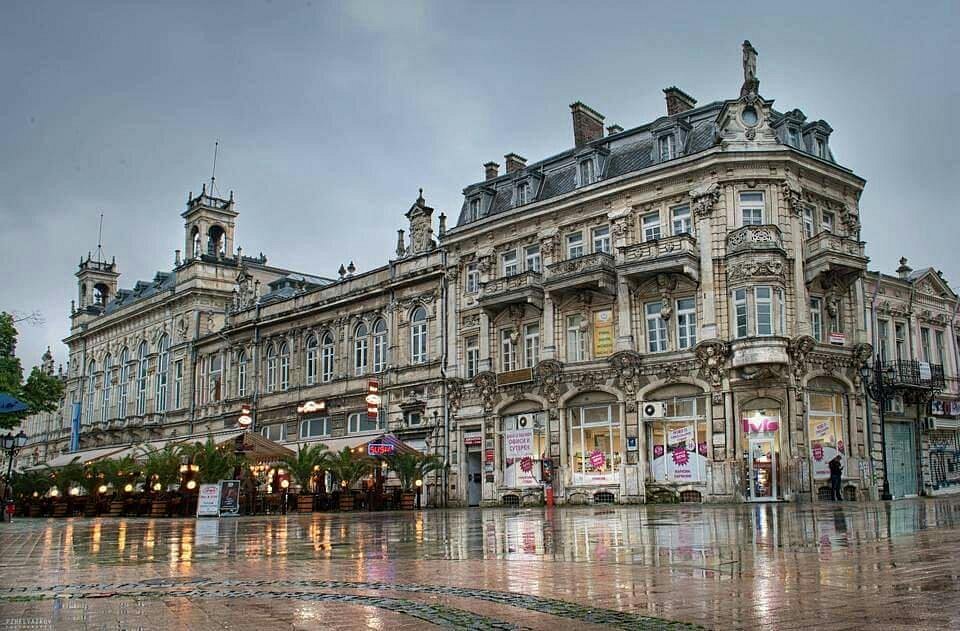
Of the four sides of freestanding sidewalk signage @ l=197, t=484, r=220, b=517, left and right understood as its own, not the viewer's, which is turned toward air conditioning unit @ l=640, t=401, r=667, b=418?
left

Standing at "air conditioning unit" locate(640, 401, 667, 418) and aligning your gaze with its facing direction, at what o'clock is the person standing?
The person standing is roughly at 8 o'clock from the air conditioning unit.

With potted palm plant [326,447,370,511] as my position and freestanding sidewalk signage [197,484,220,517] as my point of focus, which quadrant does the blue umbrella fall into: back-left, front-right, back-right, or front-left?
front-right

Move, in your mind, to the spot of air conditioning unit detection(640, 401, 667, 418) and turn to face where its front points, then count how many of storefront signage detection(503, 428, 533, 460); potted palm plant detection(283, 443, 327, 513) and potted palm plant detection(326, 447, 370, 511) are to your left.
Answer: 0

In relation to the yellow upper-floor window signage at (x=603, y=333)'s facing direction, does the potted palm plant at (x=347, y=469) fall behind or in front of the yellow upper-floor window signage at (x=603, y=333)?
in front

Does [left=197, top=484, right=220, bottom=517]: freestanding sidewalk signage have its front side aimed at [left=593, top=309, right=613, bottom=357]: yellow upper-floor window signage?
no

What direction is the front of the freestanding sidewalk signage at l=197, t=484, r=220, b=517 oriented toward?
toward the camera

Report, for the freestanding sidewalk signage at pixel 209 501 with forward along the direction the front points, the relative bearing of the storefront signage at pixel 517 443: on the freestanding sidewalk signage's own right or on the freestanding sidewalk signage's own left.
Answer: on the freestanding sidewalk signage's own left

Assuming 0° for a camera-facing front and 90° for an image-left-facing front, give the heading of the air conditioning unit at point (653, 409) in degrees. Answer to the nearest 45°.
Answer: approximately 45°

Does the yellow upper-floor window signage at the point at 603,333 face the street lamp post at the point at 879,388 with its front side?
no

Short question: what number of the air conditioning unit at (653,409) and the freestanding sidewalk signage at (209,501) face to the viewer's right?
0

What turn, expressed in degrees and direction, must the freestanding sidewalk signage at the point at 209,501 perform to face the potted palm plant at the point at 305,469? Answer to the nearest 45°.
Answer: approximately 135° to its left

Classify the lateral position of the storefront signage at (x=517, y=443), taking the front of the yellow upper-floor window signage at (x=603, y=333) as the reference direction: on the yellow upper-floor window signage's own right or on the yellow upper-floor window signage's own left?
on the yellow upper-floor window signage's own right

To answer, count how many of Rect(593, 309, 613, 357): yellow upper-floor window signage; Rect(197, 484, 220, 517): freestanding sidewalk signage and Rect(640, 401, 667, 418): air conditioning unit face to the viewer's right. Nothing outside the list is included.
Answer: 0
